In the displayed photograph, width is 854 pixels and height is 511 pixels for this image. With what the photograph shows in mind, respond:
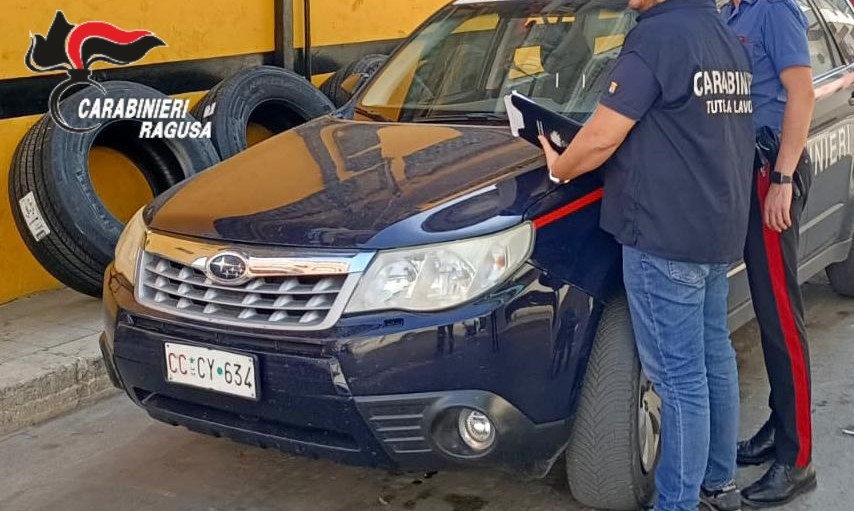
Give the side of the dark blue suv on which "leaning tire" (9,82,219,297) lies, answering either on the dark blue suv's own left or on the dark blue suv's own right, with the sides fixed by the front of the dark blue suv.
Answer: on the dark blue suv's own right

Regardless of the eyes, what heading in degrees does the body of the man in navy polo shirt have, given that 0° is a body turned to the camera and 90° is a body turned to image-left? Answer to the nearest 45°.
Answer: approximately 135°

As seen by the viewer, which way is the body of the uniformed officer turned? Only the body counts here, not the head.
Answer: to the viewer's left

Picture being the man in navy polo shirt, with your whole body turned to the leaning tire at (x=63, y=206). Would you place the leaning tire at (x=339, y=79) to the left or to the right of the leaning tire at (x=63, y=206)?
right

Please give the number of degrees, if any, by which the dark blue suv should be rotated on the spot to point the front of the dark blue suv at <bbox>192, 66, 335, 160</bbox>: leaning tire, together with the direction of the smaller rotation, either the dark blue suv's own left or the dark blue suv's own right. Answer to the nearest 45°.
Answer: approximately 135° to the dark blue suv's own right

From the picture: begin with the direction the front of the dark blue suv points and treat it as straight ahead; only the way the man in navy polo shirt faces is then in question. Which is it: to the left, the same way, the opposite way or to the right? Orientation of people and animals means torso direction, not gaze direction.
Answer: to the right

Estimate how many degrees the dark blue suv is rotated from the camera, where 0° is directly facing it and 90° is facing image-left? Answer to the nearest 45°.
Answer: approximately 45°
